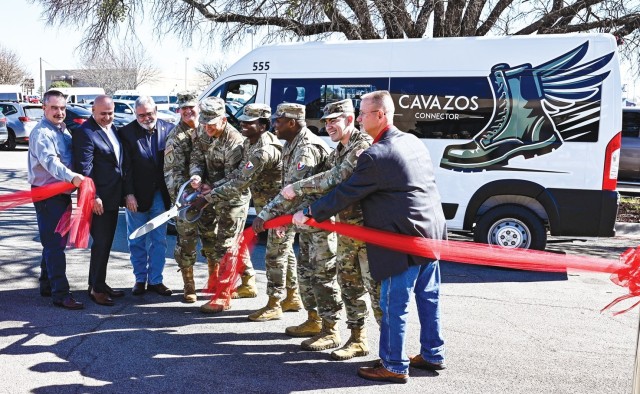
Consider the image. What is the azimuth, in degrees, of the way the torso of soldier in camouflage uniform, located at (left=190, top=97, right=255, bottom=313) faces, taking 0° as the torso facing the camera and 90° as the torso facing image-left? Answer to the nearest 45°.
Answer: approximately 45°

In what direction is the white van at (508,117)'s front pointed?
to the viewer's left

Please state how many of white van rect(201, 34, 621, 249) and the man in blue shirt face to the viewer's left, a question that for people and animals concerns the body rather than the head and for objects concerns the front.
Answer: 1

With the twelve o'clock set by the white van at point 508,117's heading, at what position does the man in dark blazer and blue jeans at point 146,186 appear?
The man in dark blazer and blue jeans is roughly at 11 o'clock from the white van.

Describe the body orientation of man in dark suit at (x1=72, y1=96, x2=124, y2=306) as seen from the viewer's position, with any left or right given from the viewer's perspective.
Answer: facing the viewer and to the right of the viewer

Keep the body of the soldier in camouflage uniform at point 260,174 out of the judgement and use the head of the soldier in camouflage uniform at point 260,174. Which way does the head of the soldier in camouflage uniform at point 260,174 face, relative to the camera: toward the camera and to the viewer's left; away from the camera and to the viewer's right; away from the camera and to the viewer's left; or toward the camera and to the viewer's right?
toward the camera and to the viewer's left

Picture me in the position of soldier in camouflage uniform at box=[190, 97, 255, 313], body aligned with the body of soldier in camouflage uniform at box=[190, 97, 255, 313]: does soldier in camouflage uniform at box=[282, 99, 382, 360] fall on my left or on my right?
on my left

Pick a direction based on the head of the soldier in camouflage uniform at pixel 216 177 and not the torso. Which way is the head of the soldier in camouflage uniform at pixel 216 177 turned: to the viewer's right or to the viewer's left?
to the viewer's left
